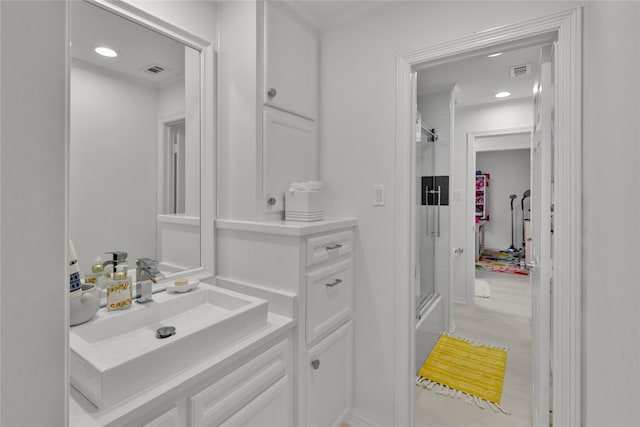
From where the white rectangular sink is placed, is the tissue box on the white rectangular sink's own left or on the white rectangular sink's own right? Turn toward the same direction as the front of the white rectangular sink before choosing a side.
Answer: on the white rectangular sink's own left

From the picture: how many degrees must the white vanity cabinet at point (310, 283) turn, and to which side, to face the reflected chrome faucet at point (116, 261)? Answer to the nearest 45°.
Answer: approximately 135° to its right

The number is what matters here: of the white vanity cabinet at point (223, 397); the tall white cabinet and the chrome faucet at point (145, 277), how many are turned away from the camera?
0

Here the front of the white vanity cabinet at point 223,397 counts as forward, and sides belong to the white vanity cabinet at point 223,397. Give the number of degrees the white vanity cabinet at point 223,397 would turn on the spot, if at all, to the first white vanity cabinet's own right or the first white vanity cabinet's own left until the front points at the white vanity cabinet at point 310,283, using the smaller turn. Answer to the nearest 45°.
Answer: approximately 90° to the first white vanity cabinet's own left

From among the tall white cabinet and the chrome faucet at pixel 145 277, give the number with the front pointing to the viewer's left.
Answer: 0

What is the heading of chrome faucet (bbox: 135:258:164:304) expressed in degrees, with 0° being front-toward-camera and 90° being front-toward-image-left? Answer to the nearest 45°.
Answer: approximately 315°

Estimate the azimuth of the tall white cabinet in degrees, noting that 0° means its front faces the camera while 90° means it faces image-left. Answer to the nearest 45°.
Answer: approximately 315°
